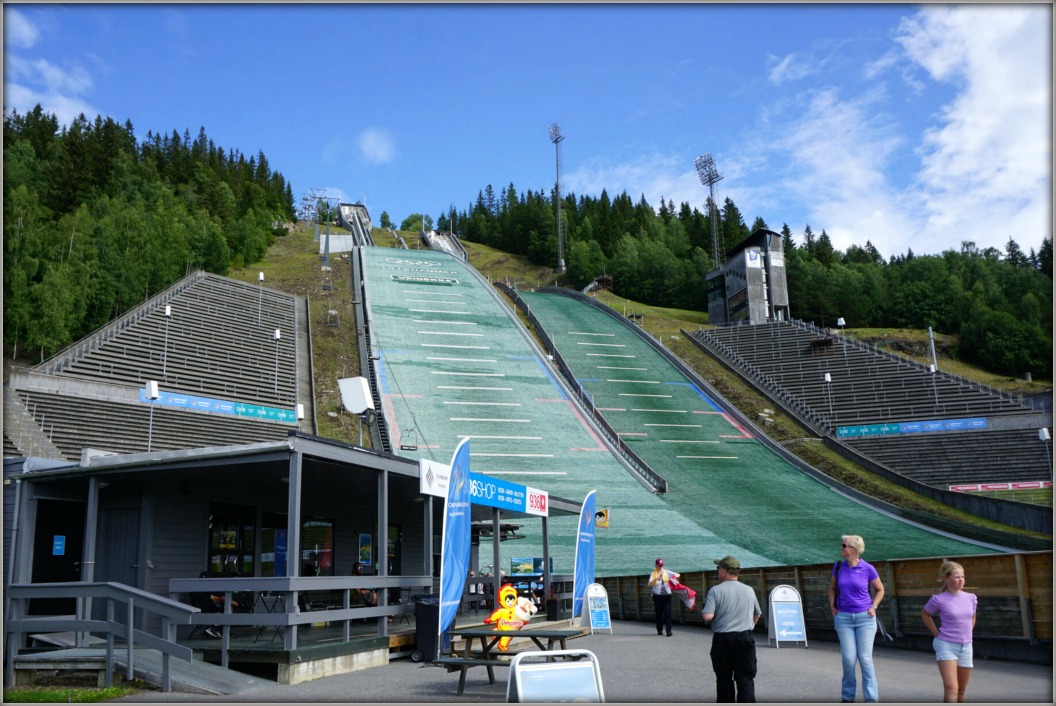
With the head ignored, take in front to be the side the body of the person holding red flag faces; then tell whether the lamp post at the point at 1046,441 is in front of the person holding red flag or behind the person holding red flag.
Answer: behind

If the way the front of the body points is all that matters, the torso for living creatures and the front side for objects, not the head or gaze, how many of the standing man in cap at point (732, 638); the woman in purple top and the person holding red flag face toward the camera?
2

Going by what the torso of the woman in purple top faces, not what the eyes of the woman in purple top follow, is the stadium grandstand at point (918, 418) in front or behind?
behind

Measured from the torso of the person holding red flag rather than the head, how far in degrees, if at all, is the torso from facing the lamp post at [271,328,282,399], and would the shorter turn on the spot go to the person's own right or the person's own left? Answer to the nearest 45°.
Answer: approximately 135° to the person's own right

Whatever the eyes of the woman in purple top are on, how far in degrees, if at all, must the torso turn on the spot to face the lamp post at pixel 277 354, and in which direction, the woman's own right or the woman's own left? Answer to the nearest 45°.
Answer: approximately 135° to the woman's own right

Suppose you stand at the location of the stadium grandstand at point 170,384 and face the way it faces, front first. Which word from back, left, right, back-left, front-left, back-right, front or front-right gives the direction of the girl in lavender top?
front-right

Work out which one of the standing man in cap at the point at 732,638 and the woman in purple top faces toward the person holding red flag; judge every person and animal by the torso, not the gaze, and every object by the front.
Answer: the standing man in cap

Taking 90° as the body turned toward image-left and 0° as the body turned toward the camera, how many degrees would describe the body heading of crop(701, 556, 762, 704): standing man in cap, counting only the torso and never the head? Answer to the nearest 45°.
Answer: approximately 180°

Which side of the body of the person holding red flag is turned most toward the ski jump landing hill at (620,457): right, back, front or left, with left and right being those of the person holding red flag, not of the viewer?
back

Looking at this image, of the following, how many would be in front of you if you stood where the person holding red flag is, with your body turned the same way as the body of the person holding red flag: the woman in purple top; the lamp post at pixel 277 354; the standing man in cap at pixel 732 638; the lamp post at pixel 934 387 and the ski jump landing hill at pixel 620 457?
2

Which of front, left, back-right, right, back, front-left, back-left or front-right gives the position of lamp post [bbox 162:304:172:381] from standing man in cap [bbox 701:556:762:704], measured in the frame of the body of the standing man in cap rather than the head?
front-left

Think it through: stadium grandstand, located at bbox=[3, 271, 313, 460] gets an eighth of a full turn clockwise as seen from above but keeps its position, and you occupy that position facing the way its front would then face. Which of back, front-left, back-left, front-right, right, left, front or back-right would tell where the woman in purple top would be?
front

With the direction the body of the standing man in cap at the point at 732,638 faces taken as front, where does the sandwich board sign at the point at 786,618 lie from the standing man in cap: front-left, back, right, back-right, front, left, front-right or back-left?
front

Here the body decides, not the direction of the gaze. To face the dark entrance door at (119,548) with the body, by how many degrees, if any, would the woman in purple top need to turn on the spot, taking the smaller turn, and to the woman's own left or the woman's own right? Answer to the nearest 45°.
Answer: approximately 90° to the woman's own right

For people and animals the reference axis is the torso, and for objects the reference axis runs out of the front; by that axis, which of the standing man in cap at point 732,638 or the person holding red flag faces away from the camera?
the standing man in cap

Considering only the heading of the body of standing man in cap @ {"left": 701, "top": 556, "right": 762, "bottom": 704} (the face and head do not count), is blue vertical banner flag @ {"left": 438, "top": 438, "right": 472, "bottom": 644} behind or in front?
in front

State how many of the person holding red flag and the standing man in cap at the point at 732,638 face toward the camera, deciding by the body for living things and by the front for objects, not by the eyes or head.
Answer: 1
